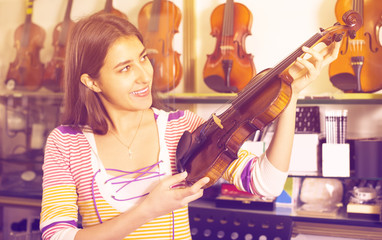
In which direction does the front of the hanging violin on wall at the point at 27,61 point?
toward the camera

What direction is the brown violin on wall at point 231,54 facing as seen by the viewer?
toward the camera

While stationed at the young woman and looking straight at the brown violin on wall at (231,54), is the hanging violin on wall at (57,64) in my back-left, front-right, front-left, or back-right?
front-left

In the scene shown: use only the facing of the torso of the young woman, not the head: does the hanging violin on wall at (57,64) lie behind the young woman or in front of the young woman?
behind

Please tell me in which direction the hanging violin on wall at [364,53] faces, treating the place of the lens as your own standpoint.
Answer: facing the viewer

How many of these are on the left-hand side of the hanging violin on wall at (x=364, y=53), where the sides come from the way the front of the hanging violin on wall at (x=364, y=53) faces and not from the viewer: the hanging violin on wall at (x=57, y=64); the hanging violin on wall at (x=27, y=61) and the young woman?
0

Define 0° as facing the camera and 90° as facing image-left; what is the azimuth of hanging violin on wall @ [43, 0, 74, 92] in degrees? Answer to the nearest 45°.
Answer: approximately 315°

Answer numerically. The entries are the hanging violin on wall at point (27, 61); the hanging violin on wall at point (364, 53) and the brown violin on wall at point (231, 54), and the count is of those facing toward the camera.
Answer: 3

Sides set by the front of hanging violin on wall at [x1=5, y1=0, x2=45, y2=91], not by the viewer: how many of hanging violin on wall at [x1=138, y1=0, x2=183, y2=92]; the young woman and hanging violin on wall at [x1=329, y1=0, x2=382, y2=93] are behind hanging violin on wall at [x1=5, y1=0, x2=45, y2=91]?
0

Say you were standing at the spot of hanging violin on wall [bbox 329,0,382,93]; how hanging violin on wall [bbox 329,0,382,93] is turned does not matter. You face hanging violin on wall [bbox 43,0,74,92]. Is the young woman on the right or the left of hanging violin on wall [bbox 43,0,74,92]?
left

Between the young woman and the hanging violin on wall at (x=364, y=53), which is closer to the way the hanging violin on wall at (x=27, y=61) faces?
the young woman

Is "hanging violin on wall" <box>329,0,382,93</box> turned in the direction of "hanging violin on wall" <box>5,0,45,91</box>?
no

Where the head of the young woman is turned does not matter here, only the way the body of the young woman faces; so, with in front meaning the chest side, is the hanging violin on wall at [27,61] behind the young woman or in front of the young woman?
behind

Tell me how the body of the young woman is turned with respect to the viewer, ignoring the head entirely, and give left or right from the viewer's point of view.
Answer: facing the viewer and to the right of the viewer

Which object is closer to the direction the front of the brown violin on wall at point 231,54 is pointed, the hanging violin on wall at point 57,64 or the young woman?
the young woman

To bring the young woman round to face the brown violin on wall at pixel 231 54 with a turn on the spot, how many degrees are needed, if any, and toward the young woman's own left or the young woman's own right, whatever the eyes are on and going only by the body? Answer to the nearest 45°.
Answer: approximately 90° to the young woman's own left

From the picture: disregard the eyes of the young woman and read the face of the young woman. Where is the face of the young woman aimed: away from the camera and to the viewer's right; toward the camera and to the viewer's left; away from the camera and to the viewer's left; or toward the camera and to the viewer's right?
toward the camera and to the viewer's right

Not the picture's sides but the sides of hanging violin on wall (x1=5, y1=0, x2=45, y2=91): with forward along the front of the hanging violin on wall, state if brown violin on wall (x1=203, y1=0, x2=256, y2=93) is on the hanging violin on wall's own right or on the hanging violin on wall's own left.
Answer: on the hanging violin on wall's own left
